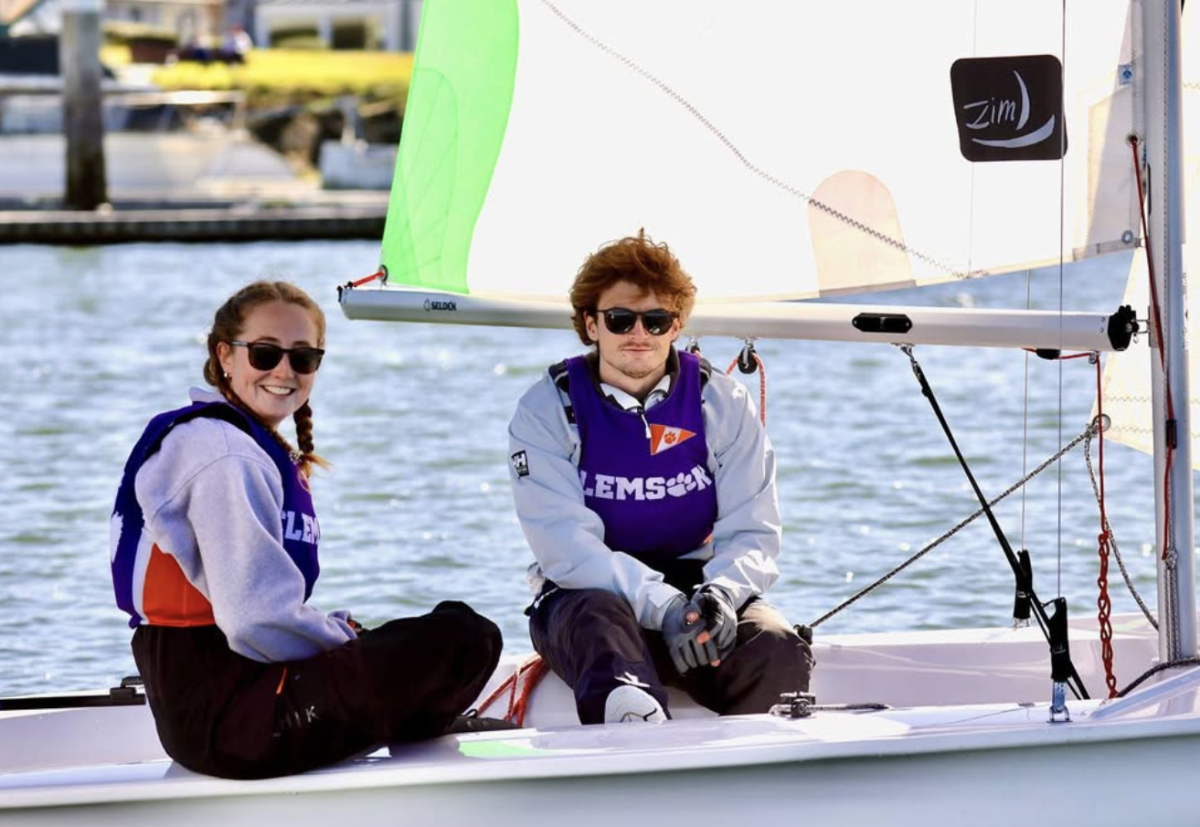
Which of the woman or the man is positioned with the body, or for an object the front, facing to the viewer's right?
the woman

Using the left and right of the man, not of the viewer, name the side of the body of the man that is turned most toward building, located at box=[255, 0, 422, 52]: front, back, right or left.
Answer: back

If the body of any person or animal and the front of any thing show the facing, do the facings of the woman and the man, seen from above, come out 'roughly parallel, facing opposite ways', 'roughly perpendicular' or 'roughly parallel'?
roughly perpendicular

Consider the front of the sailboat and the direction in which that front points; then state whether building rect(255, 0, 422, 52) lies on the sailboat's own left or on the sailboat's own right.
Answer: on the sailboat's own left

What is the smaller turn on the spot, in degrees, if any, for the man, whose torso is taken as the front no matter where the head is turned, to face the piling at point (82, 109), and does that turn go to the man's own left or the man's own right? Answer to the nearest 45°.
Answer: approximately 180°

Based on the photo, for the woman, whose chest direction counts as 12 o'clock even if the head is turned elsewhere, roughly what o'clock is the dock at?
The dock is roughly at 9 o'clock from the woman.

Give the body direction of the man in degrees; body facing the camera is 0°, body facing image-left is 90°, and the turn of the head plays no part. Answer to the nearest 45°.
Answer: approximately 0°

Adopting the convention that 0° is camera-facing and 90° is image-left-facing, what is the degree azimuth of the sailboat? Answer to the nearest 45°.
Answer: approximately 270°

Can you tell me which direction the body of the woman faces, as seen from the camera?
to the viewer's right
